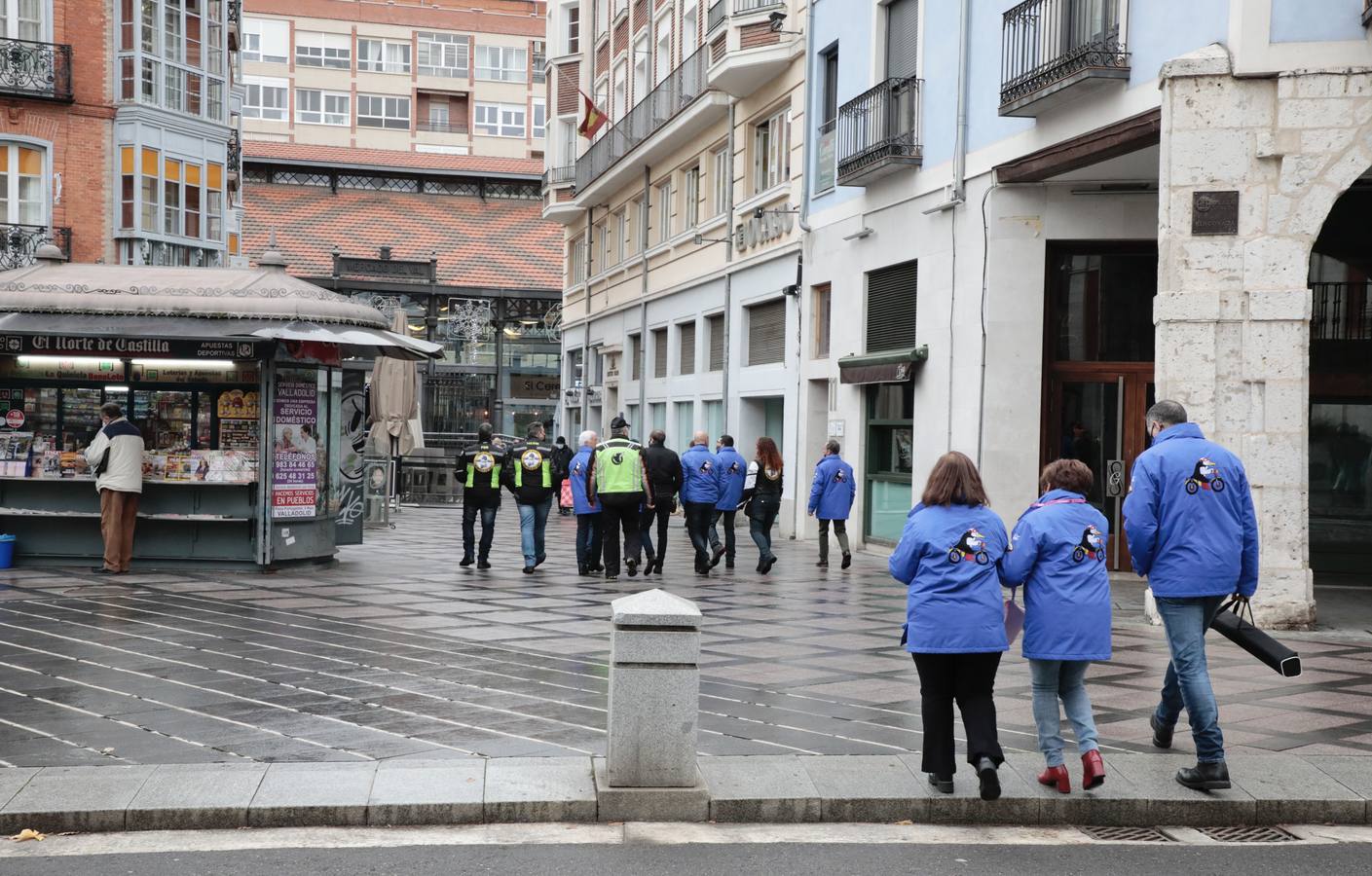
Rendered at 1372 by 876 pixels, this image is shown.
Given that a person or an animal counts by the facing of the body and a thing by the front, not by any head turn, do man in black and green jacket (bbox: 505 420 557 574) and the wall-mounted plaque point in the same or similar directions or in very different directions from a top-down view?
very different directions

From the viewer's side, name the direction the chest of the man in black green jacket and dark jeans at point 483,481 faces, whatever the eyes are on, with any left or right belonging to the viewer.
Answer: facing away from the viewer

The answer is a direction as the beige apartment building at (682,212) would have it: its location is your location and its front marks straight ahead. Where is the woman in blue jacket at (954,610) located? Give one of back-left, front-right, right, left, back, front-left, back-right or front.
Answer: front-left

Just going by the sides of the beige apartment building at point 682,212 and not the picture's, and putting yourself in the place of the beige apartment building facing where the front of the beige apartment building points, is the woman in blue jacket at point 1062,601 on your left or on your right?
on your left

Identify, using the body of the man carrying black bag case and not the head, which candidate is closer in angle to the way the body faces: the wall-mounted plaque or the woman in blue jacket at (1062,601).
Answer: the wall-mounted plaque

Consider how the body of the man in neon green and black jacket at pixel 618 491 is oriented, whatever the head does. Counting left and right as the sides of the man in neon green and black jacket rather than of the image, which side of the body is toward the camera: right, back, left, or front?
back

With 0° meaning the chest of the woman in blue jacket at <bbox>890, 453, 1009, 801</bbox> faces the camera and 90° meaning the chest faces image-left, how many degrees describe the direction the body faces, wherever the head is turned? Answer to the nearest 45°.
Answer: approximately 180°

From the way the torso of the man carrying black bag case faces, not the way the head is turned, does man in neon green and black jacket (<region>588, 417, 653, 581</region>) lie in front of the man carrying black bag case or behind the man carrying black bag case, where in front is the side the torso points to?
in front

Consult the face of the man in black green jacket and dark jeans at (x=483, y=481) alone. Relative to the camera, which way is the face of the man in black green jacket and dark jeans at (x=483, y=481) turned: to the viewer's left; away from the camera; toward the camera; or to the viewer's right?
away from the camera

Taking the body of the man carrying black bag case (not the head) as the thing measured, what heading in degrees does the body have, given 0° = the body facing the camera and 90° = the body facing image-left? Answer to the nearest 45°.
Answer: approximately 135°

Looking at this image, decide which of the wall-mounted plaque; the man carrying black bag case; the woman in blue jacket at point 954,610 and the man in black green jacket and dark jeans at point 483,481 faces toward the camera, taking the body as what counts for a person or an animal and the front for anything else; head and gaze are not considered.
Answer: the wall-mounted plaque

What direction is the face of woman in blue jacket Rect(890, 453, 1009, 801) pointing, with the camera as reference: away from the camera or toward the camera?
away from the camera

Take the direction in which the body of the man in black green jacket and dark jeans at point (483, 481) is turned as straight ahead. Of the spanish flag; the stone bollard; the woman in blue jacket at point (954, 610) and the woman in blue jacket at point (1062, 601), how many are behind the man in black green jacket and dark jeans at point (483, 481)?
3

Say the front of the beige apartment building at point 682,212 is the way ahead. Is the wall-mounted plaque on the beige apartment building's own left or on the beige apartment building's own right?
on the beige apartment building's own left

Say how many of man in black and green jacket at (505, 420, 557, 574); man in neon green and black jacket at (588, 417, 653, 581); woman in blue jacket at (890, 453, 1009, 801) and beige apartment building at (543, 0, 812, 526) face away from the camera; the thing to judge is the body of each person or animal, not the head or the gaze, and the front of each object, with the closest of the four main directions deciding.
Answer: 3

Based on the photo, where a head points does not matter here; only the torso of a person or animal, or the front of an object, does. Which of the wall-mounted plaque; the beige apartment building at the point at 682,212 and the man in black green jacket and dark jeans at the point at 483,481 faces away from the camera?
the man in black green jacket and dark jeans

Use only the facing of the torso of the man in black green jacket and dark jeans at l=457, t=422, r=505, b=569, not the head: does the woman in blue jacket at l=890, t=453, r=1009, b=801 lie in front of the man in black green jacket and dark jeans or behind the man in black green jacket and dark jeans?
behind
